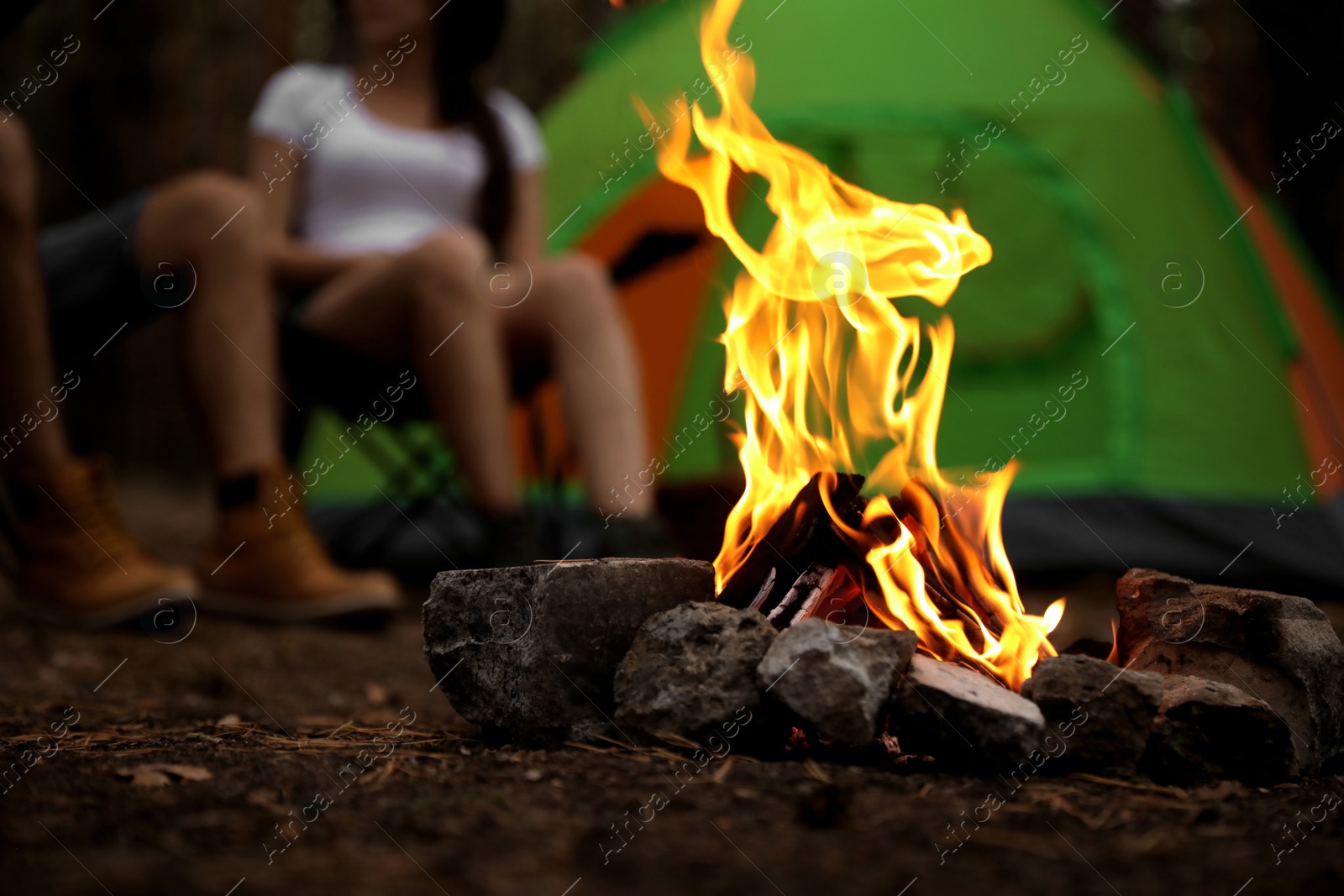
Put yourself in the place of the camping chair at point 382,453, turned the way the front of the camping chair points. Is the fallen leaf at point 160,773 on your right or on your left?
on your right

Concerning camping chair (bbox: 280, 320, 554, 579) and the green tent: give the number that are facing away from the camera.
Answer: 0

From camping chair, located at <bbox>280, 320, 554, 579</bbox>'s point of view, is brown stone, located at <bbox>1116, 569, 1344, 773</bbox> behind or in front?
in front

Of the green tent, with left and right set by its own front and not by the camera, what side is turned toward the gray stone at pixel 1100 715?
front

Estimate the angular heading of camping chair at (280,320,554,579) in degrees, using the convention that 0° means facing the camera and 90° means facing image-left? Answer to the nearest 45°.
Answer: approximately 315°

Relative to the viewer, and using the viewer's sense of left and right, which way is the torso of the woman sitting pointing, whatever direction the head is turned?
facing the viewer and to the right of the viewer

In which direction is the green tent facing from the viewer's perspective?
toward the camera

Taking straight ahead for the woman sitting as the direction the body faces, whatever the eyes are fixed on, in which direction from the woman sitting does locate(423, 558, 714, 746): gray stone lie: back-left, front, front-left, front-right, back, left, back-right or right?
front-right

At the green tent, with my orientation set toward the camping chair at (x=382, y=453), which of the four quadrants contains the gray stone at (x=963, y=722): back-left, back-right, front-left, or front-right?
front-left
